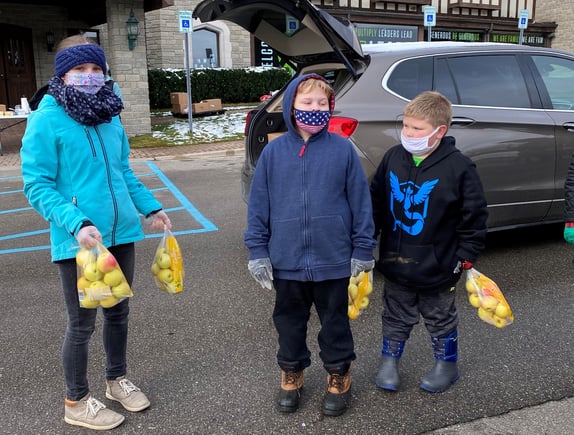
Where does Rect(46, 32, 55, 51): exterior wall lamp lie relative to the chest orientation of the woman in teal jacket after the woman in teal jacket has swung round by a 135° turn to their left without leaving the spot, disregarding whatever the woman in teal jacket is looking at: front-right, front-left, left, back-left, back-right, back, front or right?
front

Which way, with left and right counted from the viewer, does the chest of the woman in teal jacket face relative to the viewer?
facing the viewer and to the right of the viewer

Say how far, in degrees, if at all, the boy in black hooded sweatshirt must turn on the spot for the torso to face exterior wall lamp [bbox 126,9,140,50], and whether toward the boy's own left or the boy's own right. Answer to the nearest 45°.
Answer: approximately 90° to the boy's own right

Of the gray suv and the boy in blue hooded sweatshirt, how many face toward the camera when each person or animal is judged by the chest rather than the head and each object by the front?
1

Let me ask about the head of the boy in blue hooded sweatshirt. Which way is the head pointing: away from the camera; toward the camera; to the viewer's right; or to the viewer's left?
toward the camera

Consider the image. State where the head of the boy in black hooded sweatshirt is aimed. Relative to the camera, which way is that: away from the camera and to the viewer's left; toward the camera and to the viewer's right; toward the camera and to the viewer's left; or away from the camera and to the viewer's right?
toward the camera and to the viewer's left

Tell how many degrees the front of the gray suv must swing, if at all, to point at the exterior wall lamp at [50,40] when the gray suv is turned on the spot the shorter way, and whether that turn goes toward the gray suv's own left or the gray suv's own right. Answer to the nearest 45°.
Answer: approximately 90° to the gray suv's own left

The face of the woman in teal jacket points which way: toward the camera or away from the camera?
toward the camera

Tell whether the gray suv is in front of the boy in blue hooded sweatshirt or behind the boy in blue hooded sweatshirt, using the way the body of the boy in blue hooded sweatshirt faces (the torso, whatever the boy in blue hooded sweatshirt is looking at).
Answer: behind

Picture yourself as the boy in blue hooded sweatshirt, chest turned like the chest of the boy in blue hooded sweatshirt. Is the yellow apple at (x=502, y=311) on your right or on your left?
on your left

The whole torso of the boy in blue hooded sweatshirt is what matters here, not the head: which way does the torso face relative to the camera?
toward the camera

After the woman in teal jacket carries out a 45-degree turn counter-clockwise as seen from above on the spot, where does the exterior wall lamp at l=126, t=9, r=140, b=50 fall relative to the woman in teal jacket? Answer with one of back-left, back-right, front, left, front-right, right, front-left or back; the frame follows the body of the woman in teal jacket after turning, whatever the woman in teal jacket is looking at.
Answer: left

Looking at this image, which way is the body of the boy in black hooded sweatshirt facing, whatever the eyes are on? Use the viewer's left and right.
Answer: facing the viewer and to the left of the viewer

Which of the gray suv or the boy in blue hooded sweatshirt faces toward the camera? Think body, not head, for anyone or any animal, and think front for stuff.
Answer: the boy in blue hooded sweatshirt
